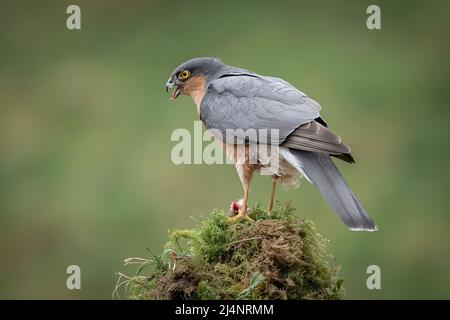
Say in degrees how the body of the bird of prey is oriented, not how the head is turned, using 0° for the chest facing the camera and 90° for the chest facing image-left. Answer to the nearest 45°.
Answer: approximately 90°
